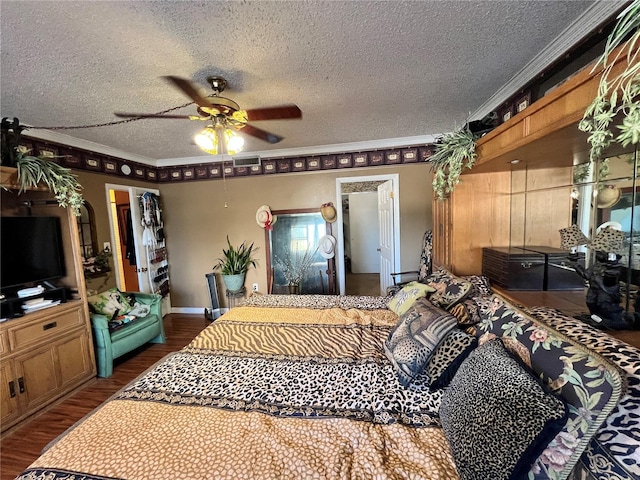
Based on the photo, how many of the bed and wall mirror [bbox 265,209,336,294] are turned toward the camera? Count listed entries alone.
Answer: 1

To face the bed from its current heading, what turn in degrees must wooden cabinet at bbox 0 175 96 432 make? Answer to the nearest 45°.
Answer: approximately 45° to its right

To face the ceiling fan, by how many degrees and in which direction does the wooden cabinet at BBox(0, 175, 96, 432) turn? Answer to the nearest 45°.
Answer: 0° — it already faces it

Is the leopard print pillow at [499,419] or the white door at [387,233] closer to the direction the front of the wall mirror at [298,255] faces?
the leopard print pillow

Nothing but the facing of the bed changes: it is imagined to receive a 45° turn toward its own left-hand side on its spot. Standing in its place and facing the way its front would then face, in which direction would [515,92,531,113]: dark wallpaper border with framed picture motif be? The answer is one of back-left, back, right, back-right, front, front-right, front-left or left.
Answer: back

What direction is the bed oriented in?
to the viewer's left

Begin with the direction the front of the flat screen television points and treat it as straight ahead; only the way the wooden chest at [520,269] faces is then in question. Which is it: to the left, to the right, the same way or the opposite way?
the opposite way

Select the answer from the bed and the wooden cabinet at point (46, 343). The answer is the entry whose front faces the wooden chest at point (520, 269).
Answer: the wooden cabinet
